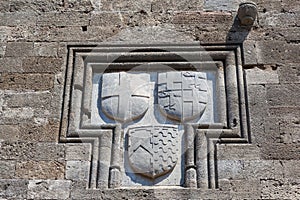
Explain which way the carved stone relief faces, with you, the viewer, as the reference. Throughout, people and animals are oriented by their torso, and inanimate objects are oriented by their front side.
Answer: facing the viewer
